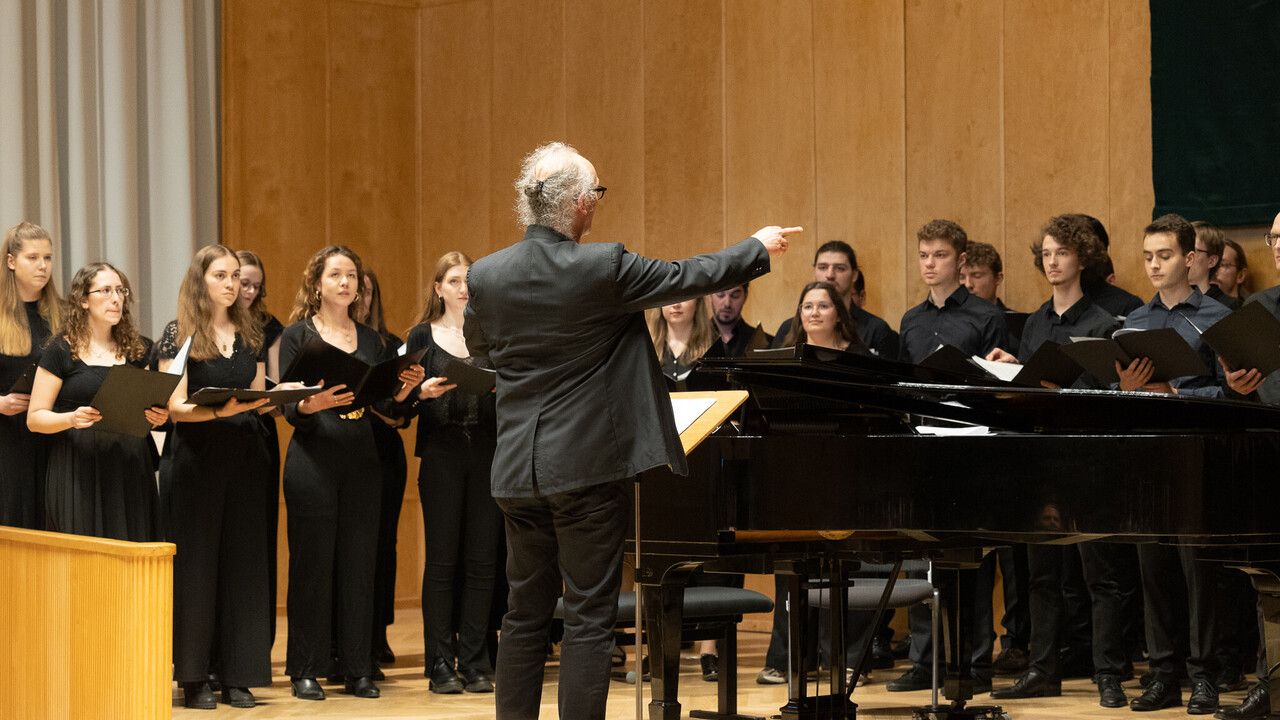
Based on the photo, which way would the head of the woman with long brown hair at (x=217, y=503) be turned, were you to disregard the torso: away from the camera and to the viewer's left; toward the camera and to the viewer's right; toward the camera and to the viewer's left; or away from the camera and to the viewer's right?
toward the camera and to the viewer's right

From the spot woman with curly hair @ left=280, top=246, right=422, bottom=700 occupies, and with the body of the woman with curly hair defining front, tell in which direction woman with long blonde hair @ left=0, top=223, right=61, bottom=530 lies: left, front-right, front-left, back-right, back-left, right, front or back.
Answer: back-right

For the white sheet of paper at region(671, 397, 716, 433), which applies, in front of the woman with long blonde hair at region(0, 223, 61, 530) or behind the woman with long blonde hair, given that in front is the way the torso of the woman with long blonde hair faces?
in front

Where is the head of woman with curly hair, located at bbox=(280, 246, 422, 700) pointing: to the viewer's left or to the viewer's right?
to the viewer's right

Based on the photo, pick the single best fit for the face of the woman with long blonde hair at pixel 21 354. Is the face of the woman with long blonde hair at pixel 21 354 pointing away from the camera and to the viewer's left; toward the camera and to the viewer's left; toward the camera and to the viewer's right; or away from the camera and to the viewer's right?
toward the camera and to the viewer's right

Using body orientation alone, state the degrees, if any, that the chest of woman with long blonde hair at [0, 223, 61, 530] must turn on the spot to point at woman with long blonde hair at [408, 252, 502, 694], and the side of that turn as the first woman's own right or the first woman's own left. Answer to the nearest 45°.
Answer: approximately 45° to the first woman's own left

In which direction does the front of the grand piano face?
to the viewer's left
